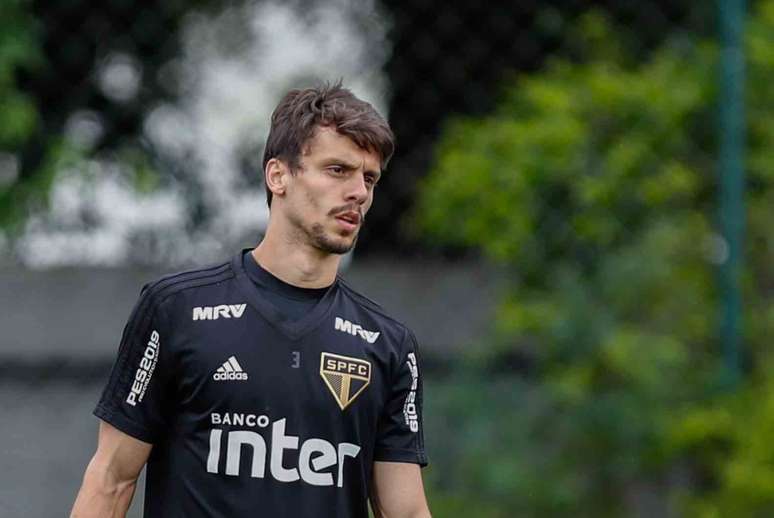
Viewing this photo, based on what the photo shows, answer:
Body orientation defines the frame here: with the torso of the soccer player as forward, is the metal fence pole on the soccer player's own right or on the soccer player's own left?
on the soccer player's own left

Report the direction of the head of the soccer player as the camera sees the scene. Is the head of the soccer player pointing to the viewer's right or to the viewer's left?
to the viewer's right

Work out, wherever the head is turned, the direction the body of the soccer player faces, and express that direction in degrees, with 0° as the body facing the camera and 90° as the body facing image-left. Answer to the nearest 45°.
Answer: approximately 315°
